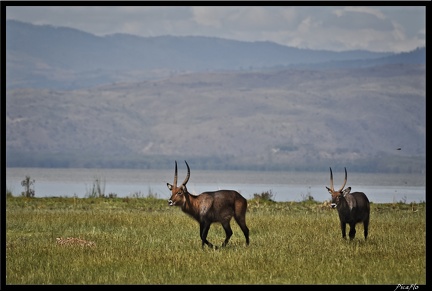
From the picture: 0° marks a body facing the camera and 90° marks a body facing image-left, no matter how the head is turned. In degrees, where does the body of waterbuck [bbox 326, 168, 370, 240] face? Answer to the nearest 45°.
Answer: approximately 45°

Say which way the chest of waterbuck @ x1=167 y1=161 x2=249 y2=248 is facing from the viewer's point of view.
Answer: to the viewer's left

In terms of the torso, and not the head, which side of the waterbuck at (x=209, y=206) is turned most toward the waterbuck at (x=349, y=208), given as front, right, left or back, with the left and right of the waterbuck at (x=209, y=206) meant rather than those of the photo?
back
